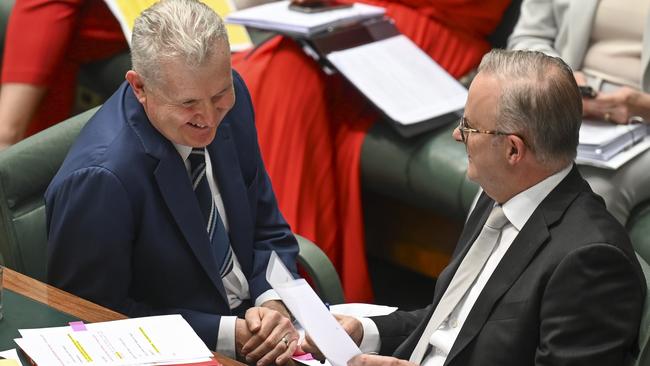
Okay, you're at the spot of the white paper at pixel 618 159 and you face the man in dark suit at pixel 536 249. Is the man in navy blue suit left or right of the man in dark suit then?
right

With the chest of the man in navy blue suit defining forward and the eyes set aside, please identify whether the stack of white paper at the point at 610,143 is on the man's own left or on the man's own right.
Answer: on the man's own left

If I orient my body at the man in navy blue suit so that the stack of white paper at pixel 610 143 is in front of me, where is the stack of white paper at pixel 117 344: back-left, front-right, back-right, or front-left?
back-right

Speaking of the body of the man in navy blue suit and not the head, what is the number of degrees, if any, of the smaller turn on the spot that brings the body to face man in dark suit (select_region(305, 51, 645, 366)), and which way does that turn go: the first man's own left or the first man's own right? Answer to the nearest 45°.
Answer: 0° — they already face them

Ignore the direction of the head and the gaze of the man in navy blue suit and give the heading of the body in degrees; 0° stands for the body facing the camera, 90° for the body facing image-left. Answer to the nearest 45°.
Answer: approximately 315°

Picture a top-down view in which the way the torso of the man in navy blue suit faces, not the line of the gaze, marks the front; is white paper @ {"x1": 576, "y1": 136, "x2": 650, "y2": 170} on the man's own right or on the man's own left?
on the man's own left

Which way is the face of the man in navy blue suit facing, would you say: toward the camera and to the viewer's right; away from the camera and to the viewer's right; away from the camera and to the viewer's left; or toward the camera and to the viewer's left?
toward the camera and to the viewer's right

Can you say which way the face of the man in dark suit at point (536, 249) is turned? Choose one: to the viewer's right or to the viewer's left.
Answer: to the viewer's left
